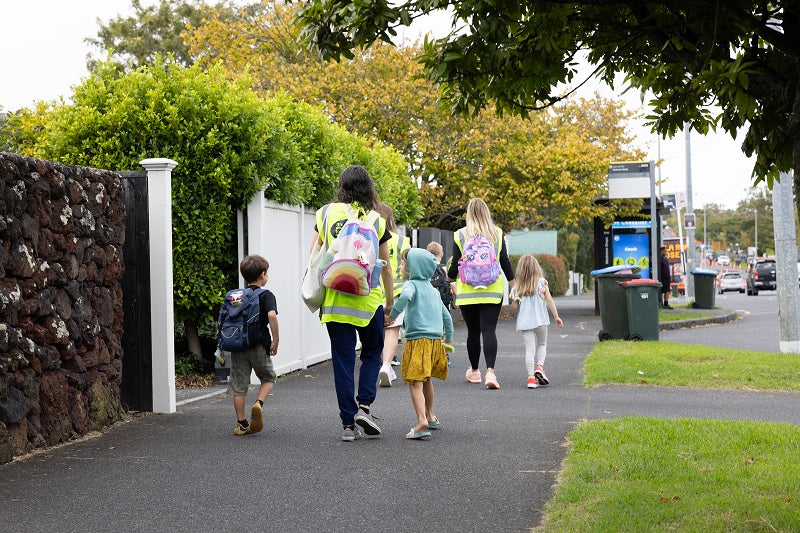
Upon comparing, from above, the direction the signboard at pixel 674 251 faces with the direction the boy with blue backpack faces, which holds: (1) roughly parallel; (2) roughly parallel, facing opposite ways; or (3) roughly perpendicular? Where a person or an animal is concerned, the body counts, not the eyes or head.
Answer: roughly parallel, facing opposite ways

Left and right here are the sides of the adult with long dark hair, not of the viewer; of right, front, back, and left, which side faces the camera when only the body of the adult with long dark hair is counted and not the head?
back

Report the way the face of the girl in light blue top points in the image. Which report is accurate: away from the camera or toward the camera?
away from the camera

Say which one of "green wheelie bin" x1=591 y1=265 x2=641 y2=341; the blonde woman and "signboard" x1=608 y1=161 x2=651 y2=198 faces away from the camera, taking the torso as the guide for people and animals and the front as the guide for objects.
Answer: the blonde woman

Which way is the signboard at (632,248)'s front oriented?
toward the camera

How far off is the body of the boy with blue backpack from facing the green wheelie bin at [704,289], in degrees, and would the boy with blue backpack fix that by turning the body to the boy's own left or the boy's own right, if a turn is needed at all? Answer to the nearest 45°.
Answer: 0° — they already face it

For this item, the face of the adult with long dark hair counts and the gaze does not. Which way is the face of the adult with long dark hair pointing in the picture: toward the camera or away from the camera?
away from the camera

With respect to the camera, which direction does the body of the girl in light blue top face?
away from the camera

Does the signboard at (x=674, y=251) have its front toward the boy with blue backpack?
yes

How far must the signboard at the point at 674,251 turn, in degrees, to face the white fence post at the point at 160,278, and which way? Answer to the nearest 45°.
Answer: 0° — it already faces it

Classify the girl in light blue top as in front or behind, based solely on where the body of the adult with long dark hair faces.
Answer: in front

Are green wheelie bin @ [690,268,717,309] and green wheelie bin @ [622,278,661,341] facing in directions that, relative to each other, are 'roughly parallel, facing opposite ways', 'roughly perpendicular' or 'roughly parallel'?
roughly parallel

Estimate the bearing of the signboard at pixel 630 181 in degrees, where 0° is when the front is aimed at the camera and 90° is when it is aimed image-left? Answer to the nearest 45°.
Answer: approximately 0°

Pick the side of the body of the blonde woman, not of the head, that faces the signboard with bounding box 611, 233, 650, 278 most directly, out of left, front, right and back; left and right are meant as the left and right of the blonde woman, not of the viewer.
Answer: front

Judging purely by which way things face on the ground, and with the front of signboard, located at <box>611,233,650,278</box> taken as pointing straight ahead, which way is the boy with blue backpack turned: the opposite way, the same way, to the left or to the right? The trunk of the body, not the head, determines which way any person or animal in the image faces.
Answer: the opposite way
